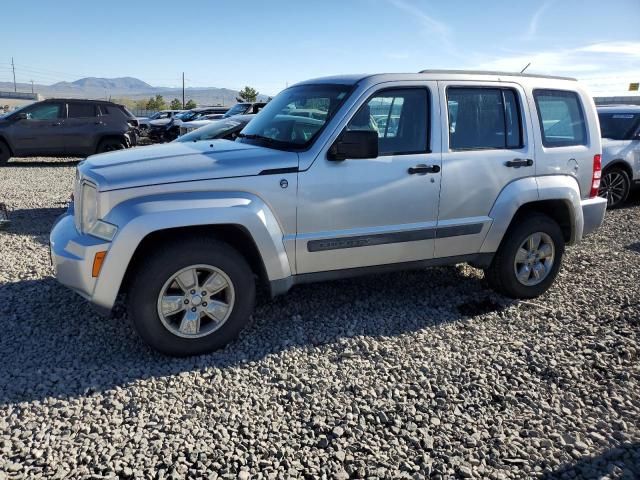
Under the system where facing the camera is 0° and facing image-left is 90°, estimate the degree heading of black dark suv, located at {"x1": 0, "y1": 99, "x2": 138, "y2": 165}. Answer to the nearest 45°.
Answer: approximately 90°

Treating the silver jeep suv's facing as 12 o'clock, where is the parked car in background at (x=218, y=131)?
The parked car in background is roughly at 4 o'clock from the silver jeep suv.

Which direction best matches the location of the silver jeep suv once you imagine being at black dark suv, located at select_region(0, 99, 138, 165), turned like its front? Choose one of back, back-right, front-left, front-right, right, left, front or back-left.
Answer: left

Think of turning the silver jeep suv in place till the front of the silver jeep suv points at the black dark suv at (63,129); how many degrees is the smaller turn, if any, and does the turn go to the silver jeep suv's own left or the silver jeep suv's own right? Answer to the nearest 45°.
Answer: approximately 90° to the silver jeep suv's own right

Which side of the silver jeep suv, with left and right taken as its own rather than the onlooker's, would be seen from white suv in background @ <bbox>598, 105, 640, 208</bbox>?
back
